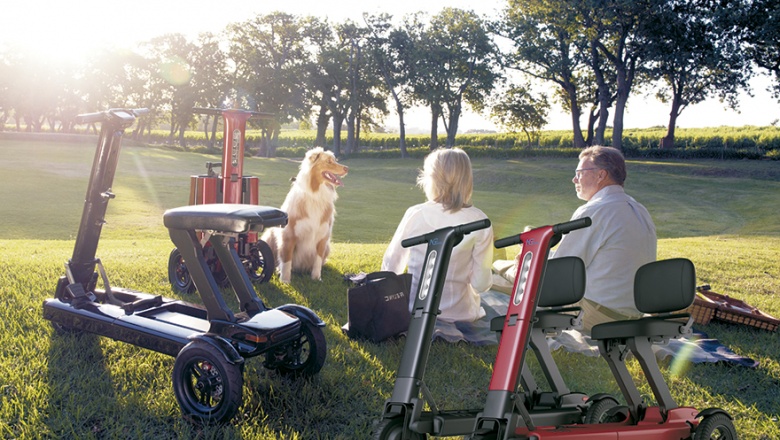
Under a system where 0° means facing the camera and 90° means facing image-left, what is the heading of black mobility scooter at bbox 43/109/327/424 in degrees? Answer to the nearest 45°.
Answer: approximately 135°

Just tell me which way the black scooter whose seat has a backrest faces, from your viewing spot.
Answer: facing the viewer and to the left of the viewer

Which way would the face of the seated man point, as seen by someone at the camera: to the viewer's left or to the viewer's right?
to the viewer's left

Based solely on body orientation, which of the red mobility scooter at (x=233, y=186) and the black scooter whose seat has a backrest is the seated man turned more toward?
the red mobility scooter

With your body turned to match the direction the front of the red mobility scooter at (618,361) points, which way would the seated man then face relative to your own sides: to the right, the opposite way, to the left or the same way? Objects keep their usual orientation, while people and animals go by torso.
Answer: to the right

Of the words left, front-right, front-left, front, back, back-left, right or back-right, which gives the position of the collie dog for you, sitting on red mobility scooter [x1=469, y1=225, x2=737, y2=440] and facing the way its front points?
right

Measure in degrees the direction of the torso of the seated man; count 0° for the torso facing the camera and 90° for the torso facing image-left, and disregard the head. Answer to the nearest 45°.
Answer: approximately 135°

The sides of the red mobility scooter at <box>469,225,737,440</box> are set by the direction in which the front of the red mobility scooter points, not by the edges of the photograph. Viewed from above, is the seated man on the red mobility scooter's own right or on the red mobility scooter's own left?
on the red mobility scooter's own right

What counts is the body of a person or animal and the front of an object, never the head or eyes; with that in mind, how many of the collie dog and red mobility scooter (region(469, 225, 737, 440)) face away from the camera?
0

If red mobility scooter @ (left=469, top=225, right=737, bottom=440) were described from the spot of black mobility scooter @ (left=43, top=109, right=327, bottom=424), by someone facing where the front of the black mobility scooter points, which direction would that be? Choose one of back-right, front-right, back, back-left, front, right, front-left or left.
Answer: back

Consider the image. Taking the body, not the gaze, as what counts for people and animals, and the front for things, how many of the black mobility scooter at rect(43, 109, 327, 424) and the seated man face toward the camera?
0

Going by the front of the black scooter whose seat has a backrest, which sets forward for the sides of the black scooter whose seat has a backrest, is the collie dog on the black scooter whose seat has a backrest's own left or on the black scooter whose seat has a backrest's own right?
on the black scooter whose seat has a backrest's own right

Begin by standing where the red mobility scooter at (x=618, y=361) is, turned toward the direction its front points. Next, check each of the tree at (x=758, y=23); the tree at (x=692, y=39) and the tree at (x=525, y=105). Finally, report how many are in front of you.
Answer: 0
